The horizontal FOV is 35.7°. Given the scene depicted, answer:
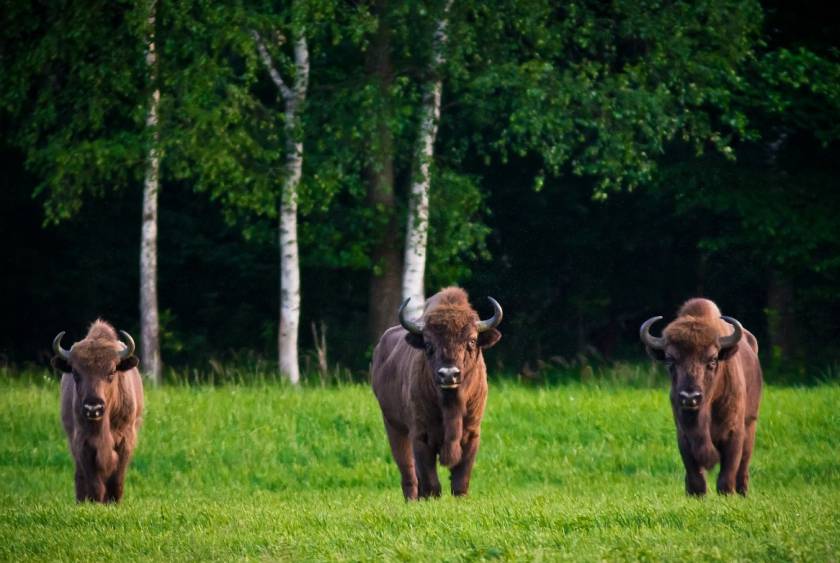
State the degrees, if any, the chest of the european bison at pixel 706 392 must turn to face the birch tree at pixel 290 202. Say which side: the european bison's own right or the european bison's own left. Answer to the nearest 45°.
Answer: approximately 135° to the european bison's own right

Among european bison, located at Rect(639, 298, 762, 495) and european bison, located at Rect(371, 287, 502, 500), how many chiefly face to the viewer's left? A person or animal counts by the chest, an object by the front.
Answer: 0

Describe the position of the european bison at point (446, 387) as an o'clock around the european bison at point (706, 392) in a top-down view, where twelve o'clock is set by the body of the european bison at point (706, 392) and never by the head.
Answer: the european bison at point (446, 387) is roughly at 3 o'clock from the european bison at point (706, 392).

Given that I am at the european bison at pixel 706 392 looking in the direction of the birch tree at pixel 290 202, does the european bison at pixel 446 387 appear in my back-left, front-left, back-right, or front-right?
front-left

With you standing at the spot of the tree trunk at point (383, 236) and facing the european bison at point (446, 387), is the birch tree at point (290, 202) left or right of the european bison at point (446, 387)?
right

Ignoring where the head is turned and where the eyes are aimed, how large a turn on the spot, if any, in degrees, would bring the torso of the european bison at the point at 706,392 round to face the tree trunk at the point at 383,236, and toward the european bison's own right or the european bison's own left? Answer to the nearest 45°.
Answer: approximately 135° to the european bison's own right

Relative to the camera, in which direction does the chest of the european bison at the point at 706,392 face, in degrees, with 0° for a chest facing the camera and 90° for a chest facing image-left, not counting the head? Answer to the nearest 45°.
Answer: approximately 0°

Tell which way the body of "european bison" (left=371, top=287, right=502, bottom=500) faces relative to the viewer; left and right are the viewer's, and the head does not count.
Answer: facing the viewer and to the right of the viewer

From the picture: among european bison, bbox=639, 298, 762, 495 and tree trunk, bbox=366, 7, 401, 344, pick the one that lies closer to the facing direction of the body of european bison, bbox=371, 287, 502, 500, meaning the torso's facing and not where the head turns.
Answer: the european bison

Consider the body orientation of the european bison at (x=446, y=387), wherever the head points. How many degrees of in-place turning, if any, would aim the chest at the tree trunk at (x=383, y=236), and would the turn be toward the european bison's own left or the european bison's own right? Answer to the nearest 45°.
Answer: approximately 135° to the european bison's own left
